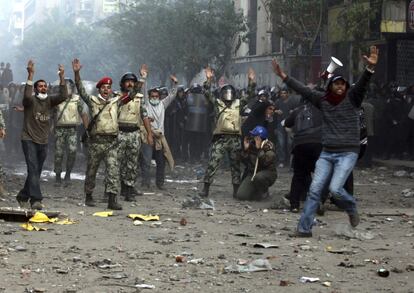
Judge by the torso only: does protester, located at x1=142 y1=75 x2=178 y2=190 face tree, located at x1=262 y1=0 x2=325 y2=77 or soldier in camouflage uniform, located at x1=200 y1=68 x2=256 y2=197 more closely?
the soldier in camouflage uniform

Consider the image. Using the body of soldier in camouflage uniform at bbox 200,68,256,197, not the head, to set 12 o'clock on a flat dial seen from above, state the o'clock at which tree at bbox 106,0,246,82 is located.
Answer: The tree is roughly at 6 o'clock from the soldier in camouflage uniform.

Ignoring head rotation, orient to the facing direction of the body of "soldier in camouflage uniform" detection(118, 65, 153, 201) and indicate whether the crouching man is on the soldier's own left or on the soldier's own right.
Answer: on the soldier's own left

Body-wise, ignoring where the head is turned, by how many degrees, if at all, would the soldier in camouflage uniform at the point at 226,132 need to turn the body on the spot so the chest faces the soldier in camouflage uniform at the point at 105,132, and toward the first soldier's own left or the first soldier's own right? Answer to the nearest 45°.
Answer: approximately 45° to the first soldier's own right

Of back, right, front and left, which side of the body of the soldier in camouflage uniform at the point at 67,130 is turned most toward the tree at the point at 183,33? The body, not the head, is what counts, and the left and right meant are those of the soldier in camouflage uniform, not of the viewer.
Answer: back

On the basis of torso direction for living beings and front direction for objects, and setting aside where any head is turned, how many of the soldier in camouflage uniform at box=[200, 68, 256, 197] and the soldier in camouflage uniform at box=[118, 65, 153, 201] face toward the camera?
2

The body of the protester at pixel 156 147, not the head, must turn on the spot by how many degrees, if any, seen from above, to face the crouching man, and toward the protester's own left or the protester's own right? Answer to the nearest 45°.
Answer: approximately 45° to the protester's own left

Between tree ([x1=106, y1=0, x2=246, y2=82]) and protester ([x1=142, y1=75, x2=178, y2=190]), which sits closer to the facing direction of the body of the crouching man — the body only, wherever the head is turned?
the protester

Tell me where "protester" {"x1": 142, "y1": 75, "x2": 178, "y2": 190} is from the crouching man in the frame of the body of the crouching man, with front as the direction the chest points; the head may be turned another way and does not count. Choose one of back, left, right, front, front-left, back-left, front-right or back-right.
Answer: right

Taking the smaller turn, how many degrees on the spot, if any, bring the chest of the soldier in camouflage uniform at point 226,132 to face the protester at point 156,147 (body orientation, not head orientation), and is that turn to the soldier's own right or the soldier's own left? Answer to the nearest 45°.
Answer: approximately 135° to the soldier's own right
